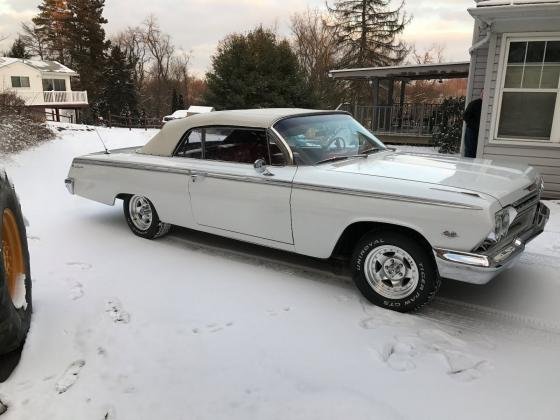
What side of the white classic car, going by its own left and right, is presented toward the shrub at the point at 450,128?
left

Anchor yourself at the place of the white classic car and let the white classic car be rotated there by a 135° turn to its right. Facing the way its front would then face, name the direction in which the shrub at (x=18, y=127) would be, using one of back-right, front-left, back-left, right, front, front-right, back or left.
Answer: front-right

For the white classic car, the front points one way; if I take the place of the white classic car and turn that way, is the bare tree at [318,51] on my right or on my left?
on my left

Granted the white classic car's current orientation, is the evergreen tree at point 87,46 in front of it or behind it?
behind

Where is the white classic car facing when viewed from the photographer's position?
facing the viewer and to the right of the viewer

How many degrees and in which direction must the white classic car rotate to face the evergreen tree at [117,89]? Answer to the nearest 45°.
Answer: approximately 180°

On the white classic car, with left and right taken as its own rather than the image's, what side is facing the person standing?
left

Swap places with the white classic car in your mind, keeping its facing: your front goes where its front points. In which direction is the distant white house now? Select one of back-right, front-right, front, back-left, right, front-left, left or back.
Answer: back

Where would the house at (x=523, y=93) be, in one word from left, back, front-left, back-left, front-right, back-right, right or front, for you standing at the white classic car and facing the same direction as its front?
left

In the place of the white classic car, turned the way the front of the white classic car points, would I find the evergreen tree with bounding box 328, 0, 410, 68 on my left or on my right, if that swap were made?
on my left

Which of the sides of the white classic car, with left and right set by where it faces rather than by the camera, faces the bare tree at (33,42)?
back

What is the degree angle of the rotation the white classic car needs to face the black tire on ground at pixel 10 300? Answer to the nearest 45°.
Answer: approximately 90° to its right
